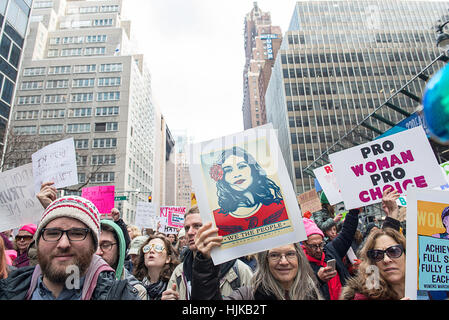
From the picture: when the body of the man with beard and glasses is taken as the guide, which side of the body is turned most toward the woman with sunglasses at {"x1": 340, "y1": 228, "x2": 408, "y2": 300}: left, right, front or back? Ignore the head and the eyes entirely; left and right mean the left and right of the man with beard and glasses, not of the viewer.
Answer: left

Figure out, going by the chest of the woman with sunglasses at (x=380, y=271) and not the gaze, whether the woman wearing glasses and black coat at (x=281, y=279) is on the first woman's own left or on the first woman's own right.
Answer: on the first woman's own right

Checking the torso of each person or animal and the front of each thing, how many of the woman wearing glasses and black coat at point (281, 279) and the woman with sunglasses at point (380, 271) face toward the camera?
2

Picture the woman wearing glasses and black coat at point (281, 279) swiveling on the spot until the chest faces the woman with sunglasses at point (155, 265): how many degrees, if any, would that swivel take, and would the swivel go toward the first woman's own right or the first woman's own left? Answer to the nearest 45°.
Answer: approximately 135° to the first woman's own right

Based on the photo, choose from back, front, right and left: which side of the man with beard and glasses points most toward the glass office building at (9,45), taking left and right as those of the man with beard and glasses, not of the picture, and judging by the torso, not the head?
back

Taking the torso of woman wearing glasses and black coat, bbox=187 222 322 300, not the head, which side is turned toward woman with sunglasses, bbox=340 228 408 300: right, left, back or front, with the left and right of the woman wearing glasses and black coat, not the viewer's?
left
